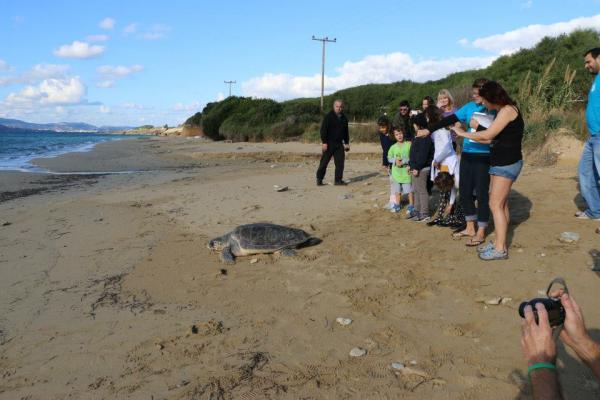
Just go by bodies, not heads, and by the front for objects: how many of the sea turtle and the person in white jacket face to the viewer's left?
2

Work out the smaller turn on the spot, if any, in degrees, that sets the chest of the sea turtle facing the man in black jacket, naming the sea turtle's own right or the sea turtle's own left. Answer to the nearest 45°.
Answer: approximately 90° to the sea turtle's own right

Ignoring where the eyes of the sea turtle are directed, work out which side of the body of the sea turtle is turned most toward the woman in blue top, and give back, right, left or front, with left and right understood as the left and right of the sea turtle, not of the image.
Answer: back

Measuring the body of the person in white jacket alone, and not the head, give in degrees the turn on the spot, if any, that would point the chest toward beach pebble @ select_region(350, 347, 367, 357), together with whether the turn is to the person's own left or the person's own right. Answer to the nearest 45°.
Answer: approximately 90° to the person's own left

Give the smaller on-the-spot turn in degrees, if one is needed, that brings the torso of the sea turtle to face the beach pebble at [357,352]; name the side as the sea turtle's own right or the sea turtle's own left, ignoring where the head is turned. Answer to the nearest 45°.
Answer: approximately 90° to the sea turtle's own left

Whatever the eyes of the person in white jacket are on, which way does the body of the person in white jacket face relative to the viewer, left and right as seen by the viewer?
facing to the left of the viewer

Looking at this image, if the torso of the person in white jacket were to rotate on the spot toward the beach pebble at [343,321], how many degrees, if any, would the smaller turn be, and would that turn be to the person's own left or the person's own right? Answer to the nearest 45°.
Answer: approximately 90° to the person's own left

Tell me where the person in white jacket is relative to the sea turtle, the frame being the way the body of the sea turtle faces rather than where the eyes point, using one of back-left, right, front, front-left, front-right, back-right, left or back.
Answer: back

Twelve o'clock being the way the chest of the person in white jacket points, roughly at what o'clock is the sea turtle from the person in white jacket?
The sea turtle is roughly at 11 o'clock from the person in white jacket.

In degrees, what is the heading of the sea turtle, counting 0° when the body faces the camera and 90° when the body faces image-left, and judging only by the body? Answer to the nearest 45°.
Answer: approximately 90°
